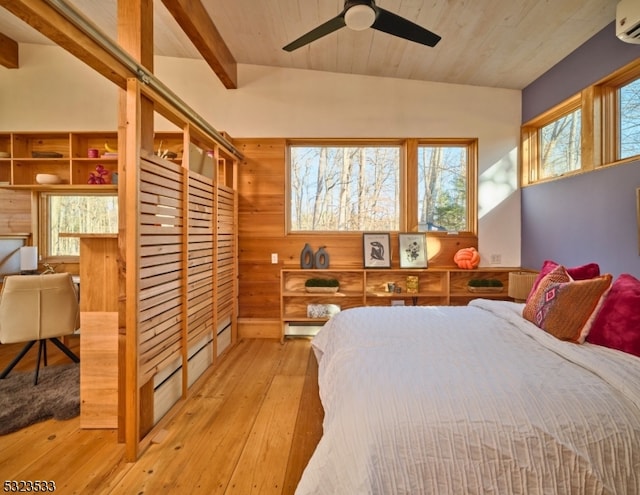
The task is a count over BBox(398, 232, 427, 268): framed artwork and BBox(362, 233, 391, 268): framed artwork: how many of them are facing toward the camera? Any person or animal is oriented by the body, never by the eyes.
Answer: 2

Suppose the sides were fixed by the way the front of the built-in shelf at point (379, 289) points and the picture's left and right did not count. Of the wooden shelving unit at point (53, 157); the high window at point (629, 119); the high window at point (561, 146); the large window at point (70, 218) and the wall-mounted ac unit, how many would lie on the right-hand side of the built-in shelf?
2

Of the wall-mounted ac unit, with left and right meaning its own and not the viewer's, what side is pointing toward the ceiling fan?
front

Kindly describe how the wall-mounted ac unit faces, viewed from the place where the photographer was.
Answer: facing the viewer and to the left of the viewer

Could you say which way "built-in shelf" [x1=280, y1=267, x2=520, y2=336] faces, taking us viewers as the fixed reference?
facing the viewer

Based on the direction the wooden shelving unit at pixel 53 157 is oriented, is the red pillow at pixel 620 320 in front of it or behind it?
in front

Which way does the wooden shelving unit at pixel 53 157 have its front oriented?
toward the camera

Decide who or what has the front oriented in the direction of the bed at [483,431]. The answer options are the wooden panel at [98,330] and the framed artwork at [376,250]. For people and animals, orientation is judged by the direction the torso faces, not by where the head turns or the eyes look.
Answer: the framed artwork

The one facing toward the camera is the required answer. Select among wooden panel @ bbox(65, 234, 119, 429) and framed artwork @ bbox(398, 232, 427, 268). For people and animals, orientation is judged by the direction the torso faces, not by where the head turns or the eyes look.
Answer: the framed artwork

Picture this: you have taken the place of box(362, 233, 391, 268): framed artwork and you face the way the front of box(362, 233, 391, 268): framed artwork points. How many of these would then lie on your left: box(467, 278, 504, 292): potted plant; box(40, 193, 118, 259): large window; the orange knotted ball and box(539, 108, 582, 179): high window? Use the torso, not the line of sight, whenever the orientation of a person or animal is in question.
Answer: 3

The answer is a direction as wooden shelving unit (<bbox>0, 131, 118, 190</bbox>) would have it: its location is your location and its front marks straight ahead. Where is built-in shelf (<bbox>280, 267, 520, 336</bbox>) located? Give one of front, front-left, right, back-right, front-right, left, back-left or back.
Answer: front-left

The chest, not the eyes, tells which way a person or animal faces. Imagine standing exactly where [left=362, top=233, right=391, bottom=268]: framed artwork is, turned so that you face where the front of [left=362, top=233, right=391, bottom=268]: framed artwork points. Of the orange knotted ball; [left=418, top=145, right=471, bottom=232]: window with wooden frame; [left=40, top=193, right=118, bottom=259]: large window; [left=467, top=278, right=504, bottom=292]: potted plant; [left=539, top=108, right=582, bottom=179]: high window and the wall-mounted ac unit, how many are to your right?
1

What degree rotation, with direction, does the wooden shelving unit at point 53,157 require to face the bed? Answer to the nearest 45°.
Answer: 0° — it already faces it

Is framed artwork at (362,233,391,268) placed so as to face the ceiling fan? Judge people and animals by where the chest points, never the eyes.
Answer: yes

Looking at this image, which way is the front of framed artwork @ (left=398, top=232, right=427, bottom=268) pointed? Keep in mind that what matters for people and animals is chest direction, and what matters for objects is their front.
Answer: toward the camera
